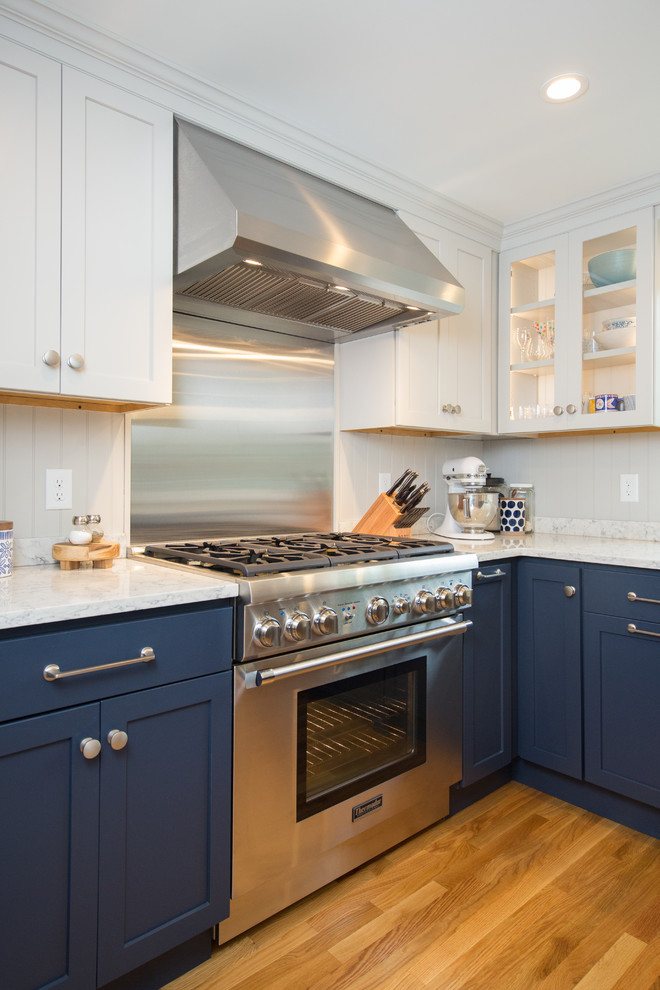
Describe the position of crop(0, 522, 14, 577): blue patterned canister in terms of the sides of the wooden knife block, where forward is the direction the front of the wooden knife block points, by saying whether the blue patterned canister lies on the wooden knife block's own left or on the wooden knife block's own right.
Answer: on the wooden knife block's own right

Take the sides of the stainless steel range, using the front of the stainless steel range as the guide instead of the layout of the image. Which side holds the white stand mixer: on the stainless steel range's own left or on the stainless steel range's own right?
on the stainless steel range's own left

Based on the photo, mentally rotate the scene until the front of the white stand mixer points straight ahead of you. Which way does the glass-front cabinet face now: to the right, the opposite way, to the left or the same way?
to the right

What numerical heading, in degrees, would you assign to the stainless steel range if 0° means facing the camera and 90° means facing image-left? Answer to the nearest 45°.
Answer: approximately 315°

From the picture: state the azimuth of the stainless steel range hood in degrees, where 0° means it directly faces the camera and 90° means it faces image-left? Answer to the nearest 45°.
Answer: approximately 315°

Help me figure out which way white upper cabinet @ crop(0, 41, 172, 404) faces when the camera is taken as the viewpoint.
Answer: facing the viewer and to the right of the viewer

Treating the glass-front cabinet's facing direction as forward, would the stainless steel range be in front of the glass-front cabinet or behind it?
in front

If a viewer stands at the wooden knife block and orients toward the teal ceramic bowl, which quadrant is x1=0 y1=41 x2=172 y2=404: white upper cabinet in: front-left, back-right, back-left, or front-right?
back-right

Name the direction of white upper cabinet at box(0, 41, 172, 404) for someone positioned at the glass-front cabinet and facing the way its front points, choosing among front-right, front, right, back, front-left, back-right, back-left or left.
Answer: front
